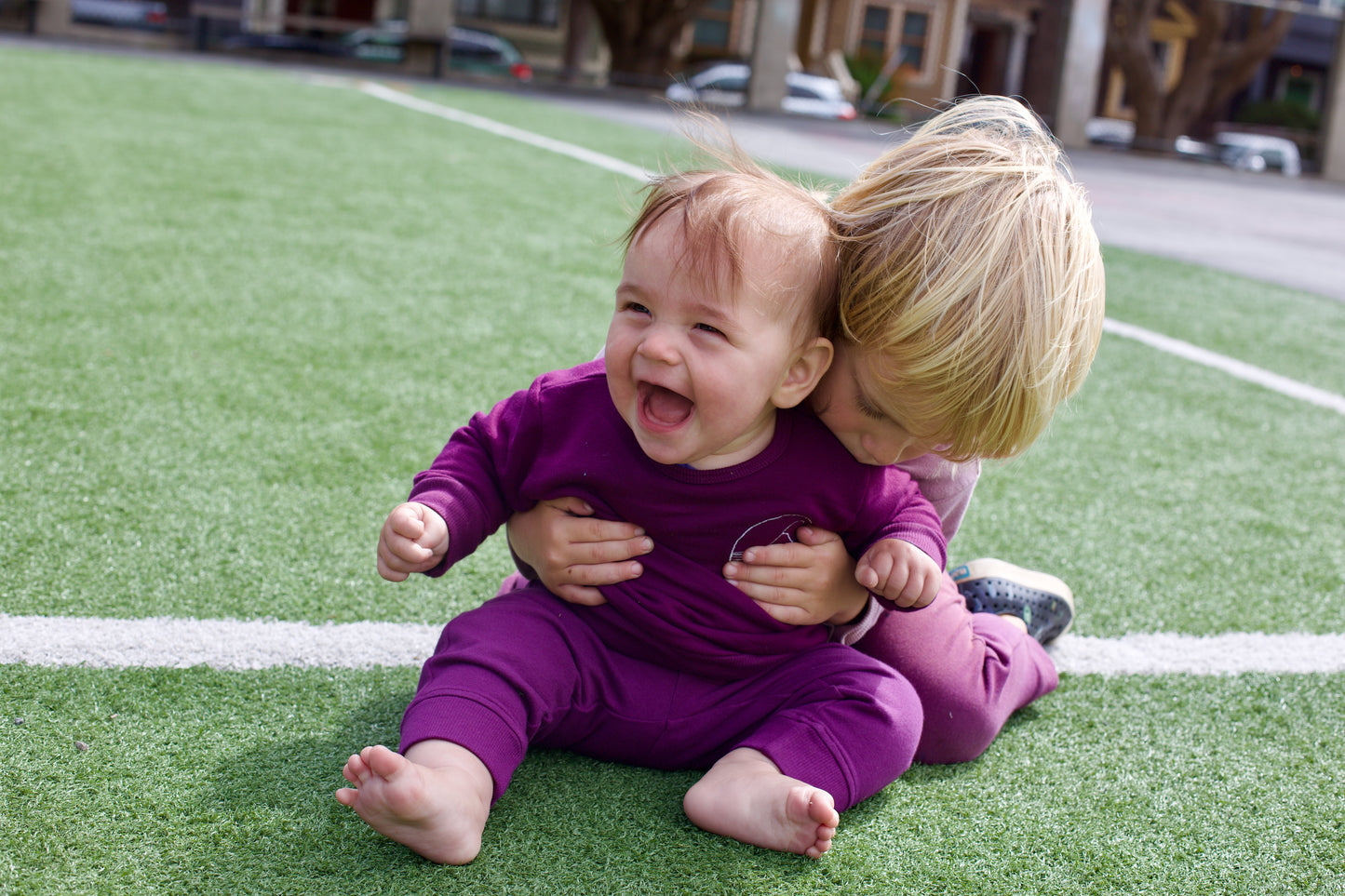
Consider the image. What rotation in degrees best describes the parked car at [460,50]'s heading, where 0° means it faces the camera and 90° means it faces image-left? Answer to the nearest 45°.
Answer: approximately 90°

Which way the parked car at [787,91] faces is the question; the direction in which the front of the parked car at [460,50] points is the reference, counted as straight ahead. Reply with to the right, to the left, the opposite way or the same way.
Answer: the same way

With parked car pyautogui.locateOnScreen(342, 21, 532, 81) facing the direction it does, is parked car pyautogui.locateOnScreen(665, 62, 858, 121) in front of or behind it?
behind

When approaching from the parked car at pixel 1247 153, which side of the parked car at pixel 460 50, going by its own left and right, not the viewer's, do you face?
back

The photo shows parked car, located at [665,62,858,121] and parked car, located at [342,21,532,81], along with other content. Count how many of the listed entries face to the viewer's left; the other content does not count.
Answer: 2

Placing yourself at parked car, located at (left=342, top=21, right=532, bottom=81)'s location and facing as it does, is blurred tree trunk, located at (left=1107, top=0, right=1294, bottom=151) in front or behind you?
behind

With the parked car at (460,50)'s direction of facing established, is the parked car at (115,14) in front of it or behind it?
in front

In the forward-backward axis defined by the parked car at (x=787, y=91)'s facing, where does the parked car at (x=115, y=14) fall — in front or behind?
in front

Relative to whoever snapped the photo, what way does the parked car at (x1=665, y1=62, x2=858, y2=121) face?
facing to the left of the viewer
